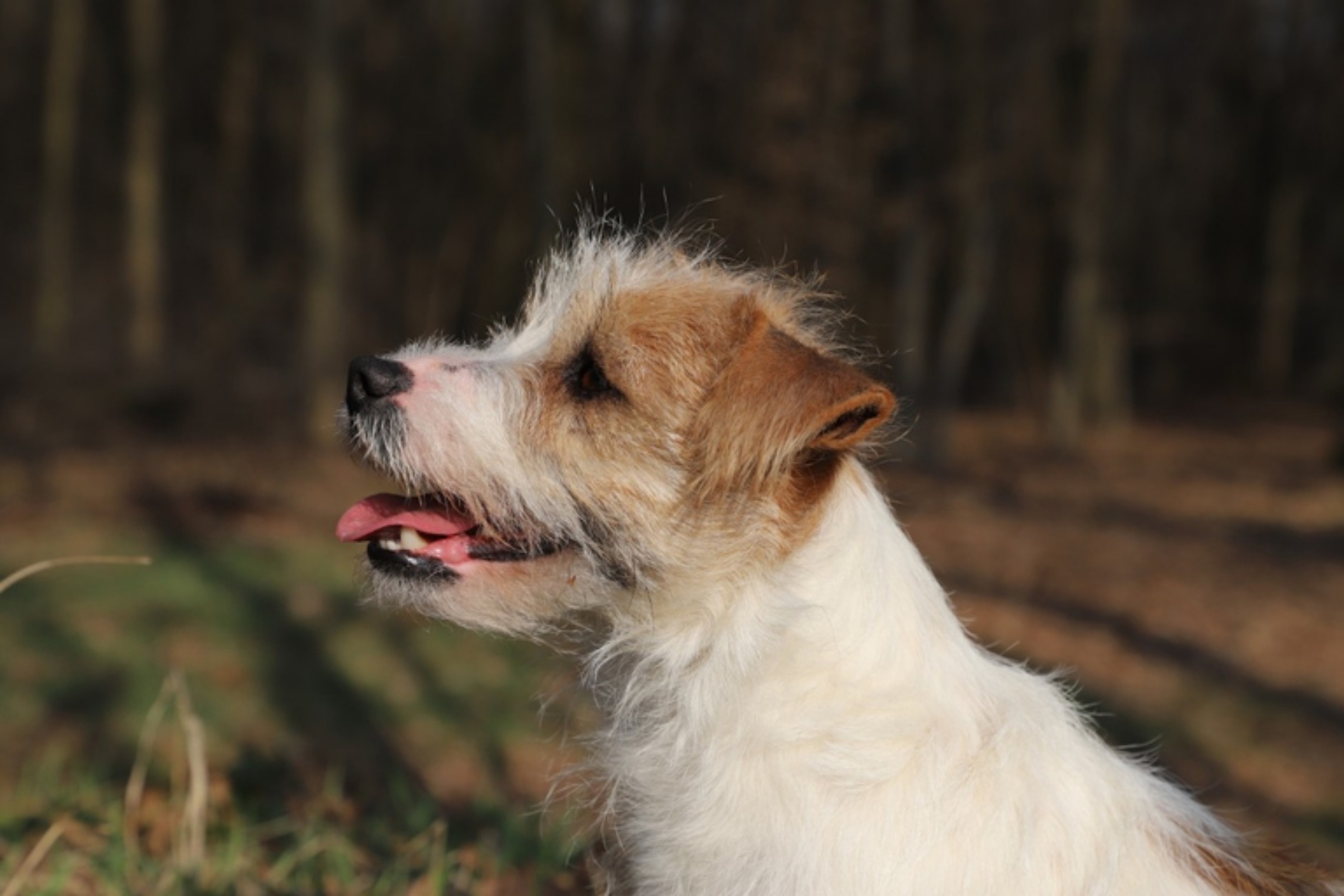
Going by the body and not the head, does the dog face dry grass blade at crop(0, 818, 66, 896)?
yes

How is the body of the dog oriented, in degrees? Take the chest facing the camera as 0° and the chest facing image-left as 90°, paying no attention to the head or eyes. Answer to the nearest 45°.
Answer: approximately 90°
